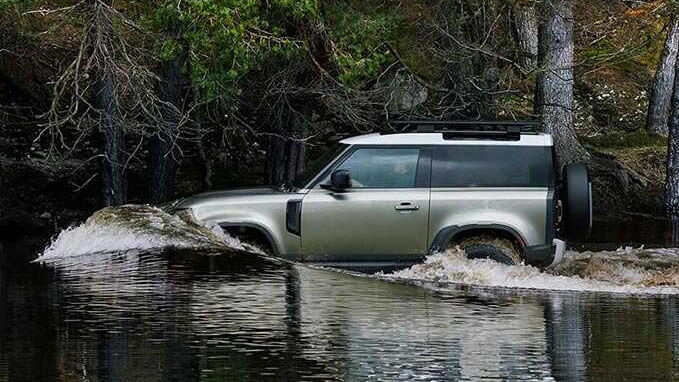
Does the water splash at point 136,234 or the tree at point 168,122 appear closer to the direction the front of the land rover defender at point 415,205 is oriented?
the water splash

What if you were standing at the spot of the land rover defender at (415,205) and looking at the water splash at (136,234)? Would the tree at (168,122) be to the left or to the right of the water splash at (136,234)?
right

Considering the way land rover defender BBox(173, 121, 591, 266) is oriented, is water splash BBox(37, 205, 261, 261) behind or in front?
in front

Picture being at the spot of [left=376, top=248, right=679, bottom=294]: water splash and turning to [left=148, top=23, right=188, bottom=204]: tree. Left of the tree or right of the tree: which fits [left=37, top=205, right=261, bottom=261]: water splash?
left

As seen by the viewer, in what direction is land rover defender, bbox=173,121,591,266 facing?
to the viewer's left

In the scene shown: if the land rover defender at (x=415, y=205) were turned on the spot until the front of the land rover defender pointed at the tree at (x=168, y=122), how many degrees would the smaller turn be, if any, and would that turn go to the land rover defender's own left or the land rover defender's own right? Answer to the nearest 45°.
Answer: approximately 45° to the land rover defender's own right
